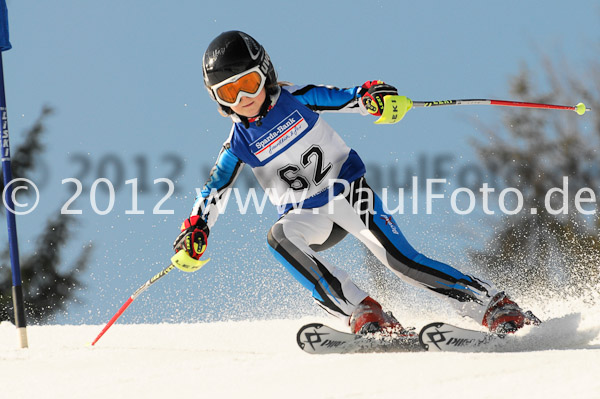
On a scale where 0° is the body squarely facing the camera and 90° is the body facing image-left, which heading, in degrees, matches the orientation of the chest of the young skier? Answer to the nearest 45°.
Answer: approximately 0°

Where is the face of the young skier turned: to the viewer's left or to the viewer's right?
to the viewer's left

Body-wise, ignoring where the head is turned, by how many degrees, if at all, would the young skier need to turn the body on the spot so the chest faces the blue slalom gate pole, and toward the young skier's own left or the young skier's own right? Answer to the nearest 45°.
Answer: approximately 90° to the young skier's own right
